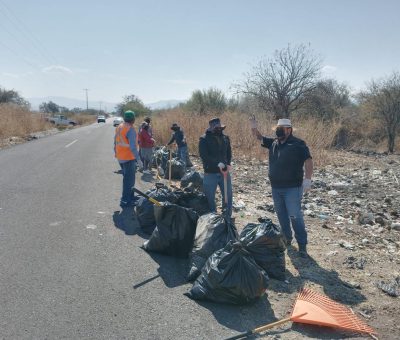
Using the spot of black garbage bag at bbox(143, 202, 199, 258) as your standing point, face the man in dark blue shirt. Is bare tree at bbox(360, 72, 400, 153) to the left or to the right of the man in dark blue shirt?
left

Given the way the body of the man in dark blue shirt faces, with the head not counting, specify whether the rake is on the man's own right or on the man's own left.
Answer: on the man's own left

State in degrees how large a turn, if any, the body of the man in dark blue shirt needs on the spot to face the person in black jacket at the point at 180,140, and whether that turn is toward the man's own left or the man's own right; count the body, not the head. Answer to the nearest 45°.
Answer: approximately 90° to the man's own right

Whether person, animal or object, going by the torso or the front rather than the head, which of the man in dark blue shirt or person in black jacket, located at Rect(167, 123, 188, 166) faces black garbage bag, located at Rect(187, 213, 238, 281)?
the man in dark blue shirt

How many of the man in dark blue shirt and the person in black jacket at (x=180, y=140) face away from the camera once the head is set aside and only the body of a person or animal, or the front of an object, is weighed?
0

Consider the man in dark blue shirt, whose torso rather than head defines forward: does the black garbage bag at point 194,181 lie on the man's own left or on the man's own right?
on the man's own right

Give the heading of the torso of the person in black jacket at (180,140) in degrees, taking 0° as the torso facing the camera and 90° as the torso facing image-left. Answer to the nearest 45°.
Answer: approximately 90°

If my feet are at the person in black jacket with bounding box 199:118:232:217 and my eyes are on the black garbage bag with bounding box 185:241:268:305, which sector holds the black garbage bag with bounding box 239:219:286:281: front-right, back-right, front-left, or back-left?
front-left

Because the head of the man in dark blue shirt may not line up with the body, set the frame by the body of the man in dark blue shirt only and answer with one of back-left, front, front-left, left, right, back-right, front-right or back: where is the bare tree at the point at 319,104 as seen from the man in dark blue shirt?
back-right

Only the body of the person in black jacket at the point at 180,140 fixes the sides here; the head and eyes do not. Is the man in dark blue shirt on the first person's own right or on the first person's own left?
on the first person's own left

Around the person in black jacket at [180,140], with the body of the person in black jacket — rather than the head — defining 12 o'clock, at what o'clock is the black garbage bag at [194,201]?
The black garbage bag is roughly at 9 o'clock from the person in black jacket.

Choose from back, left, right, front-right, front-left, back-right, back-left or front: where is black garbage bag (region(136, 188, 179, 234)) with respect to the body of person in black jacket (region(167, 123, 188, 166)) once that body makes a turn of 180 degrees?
right

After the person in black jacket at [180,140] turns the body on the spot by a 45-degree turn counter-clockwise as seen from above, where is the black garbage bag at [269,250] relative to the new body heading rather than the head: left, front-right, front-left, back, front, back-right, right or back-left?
front-left

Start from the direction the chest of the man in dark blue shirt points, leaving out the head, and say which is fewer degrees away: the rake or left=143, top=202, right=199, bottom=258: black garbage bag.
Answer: the black garbage bag

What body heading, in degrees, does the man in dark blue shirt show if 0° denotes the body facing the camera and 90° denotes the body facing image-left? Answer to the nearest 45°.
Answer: approximately 45°

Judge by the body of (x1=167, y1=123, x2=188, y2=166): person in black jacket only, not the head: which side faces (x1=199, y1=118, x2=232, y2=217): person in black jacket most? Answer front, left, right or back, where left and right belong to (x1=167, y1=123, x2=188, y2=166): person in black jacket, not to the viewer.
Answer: left

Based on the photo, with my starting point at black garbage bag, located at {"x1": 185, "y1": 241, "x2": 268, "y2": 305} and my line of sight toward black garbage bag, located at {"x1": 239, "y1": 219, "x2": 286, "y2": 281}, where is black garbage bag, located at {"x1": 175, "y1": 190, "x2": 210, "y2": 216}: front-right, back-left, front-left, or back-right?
front-left
